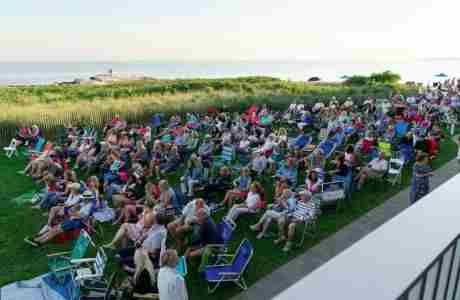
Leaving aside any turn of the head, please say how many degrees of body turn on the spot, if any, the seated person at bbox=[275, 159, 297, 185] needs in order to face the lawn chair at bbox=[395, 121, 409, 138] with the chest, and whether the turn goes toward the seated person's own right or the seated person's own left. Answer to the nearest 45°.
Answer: approximately 135° to the seated person's own right

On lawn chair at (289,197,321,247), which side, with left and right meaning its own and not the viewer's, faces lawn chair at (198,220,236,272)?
front

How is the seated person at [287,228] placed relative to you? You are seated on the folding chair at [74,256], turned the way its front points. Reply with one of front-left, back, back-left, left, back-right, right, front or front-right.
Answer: back

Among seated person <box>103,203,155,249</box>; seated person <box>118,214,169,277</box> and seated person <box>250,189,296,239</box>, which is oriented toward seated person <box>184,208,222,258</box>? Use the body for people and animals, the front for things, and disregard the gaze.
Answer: seated person <box>250,189,296,239</box>

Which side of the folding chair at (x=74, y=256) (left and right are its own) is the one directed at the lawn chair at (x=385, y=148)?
back

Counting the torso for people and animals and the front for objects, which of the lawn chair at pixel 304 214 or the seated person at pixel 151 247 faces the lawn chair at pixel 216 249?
the lawn chair at pixel 304 214

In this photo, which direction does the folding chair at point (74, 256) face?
to the viewer's left

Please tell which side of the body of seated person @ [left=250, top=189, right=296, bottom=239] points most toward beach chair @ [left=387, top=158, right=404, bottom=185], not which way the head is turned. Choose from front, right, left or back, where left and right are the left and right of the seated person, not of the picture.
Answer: back

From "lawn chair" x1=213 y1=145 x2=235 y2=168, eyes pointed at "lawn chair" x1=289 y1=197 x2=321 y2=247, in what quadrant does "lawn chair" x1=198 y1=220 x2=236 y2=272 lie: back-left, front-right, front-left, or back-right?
front-right

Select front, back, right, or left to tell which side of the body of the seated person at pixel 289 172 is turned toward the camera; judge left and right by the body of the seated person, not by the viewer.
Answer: left
